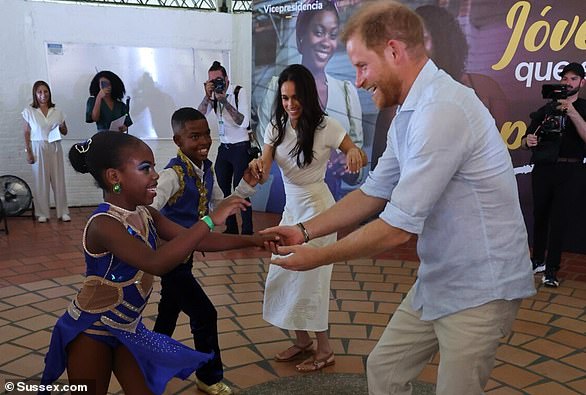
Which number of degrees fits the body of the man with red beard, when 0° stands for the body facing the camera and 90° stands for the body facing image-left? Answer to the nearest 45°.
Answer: approximately 90°

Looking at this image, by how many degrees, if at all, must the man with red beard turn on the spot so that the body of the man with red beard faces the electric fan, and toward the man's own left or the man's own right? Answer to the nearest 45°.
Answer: approximately 45° to the man's own right

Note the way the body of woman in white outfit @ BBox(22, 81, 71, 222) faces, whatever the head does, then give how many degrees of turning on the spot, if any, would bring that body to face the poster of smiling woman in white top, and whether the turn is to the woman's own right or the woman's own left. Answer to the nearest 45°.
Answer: approximately 45° to the woman's own left

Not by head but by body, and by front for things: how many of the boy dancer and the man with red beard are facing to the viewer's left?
1

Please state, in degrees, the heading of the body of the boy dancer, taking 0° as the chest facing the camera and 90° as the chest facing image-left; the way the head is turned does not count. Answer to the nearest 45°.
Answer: approximately 315°

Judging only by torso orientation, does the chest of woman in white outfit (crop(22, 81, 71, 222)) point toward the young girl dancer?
yes

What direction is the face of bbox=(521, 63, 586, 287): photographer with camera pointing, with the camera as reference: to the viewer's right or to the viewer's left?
to the viewer's left
